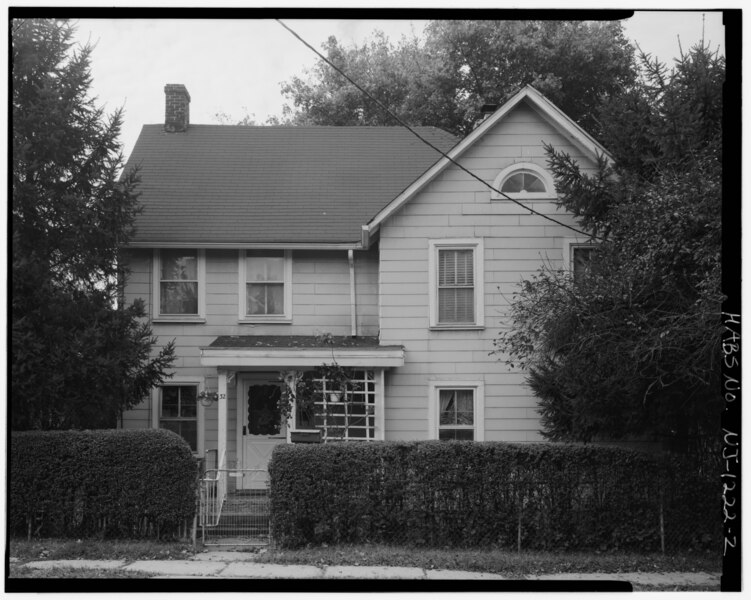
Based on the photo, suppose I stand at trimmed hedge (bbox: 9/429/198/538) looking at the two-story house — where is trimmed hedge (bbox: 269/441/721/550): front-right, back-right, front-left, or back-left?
front-right

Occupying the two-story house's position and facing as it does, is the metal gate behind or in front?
in front

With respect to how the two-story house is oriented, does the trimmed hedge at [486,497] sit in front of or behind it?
in front

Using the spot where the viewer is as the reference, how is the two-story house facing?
facing the viewer

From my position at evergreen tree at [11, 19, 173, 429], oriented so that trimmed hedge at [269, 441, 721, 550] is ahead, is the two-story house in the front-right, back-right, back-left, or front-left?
front-left
